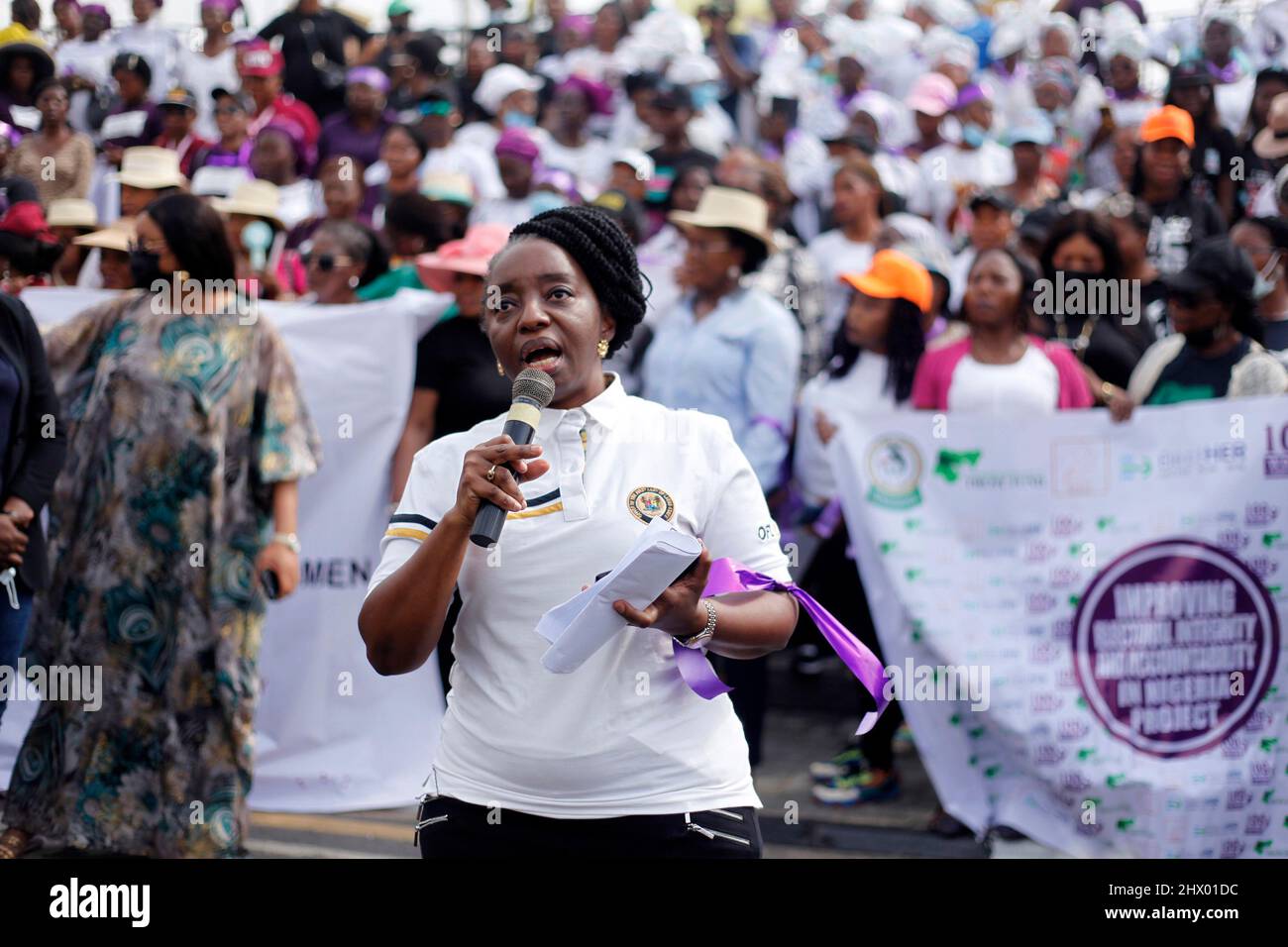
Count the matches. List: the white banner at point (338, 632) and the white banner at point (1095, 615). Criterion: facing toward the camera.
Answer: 2

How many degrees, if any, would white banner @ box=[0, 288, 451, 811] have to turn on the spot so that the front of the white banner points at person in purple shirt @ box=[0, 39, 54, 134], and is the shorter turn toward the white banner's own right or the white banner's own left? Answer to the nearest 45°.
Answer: approximately 180°

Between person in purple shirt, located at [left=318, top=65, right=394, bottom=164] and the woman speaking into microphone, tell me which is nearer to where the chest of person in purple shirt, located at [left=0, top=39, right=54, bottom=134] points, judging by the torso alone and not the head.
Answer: the woman speaking into microphone

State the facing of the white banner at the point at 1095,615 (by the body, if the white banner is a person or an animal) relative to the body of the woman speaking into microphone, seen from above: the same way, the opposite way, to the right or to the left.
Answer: the same way

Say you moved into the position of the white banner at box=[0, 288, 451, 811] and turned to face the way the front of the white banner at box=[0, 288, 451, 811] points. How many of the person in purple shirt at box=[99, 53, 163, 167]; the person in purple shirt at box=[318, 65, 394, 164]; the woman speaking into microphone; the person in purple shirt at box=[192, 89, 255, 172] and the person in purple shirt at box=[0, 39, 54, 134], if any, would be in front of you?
1

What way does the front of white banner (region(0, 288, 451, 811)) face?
toward the camera

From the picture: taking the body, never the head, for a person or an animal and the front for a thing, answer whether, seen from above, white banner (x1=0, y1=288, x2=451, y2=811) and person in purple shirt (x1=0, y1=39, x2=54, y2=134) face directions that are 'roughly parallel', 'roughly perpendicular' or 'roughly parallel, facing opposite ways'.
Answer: roughly parallel

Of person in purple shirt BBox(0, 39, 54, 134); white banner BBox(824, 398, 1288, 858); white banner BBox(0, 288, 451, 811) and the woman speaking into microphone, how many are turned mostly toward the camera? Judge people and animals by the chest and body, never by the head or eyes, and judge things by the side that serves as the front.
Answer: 4

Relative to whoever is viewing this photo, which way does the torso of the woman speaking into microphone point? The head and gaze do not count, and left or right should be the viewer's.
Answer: facing the viewer

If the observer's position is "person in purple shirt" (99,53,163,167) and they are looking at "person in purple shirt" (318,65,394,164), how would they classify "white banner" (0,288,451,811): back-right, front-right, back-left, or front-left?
front-right

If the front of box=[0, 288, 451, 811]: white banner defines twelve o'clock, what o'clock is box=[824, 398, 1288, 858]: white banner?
box=[824, 398, 1288, 858]: white banner is roughly at 10 o'clock from box=[0, 288, 451, 811]: white banner.

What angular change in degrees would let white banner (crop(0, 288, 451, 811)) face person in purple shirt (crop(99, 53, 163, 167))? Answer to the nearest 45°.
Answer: approximately 180°

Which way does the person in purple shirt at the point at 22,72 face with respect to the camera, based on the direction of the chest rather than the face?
toward the camera

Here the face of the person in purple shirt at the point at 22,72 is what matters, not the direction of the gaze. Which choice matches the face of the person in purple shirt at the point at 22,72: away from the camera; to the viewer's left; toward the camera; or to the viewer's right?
toward the camera

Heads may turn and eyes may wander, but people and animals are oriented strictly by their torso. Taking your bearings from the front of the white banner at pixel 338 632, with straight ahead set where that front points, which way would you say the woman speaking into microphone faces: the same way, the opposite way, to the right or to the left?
the same way

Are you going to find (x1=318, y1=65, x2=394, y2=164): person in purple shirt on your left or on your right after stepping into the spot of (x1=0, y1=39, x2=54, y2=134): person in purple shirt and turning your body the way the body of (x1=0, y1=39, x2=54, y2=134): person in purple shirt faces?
on your left
